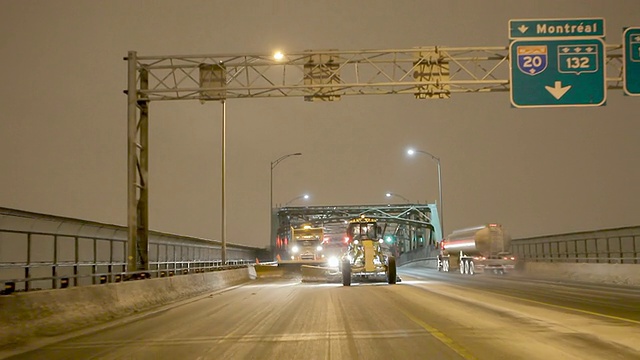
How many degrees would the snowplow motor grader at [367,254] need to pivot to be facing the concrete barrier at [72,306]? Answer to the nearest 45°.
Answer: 0° — it already faces it

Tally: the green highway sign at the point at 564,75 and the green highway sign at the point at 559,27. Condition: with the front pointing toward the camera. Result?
2

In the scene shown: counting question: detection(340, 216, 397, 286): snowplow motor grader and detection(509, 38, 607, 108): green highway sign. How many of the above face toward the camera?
2

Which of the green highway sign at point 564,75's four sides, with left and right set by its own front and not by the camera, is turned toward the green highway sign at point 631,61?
left

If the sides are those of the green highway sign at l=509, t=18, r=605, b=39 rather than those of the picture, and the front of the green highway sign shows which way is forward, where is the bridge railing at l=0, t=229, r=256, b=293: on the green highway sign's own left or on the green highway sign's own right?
on the green highway sign's own right
